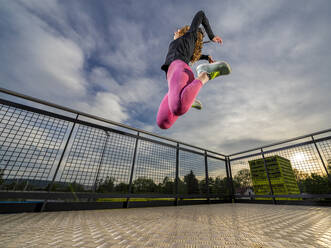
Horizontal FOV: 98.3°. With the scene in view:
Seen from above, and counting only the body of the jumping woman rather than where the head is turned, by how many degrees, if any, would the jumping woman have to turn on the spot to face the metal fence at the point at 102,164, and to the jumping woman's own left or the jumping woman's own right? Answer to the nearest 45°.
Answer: approximately 45° to the jumping woman's own right

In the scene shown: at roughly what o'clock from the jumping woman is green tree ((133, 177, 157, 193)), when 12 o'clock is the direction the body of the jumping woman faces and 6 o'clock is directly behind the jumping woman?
The green tree is roughly at 2 o'clock from the jumping woman.

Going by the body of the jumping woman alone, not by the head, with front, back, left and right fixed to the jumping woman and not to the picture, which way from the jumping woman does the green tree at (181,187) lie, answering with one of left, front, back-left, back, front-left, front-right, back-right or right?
right

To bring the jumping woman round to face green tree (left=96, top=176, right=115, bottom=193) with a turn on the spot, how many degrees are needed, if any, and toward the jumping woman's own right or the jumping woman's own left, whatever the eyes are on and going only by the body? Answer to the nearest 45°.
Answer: approximately 45° to the jumping woman's own right

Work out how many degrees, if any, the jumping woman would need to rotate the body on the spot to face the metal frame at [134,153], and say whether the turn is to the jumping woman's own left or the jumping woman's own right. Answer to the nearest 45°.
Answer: approximately 45° to the jumping woman's own right

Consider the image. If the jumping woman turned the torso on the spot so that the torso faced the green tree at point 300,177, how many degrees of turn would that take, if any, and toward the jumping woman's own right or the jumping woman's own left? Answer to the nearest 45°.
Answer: approximately 135° to the jumping woman's own right

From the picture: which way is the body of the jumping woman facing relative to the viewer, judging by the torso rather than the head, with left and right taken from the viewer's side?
facing to the left of the viewer

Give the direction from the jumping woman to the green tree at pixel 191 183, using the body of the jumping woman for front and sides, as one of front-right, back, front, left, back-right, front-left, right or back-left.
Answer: right

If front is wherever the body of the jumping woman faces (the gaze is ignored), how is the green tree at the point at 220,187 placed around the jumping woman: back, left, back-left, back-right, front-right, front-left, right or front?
right

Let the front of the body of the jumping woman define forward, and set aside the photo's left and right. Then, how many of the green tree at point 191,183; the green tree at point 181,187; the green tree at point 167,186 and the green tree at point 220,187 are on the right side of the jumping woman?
4

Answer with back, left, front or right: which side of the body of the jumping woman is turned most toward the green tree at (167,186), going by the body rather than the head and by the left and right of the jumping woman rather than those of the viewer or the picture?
right

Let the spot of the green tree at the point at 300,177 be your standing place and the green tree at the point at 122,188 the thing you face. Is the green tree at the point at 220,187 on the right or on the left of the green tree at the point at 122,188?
right
